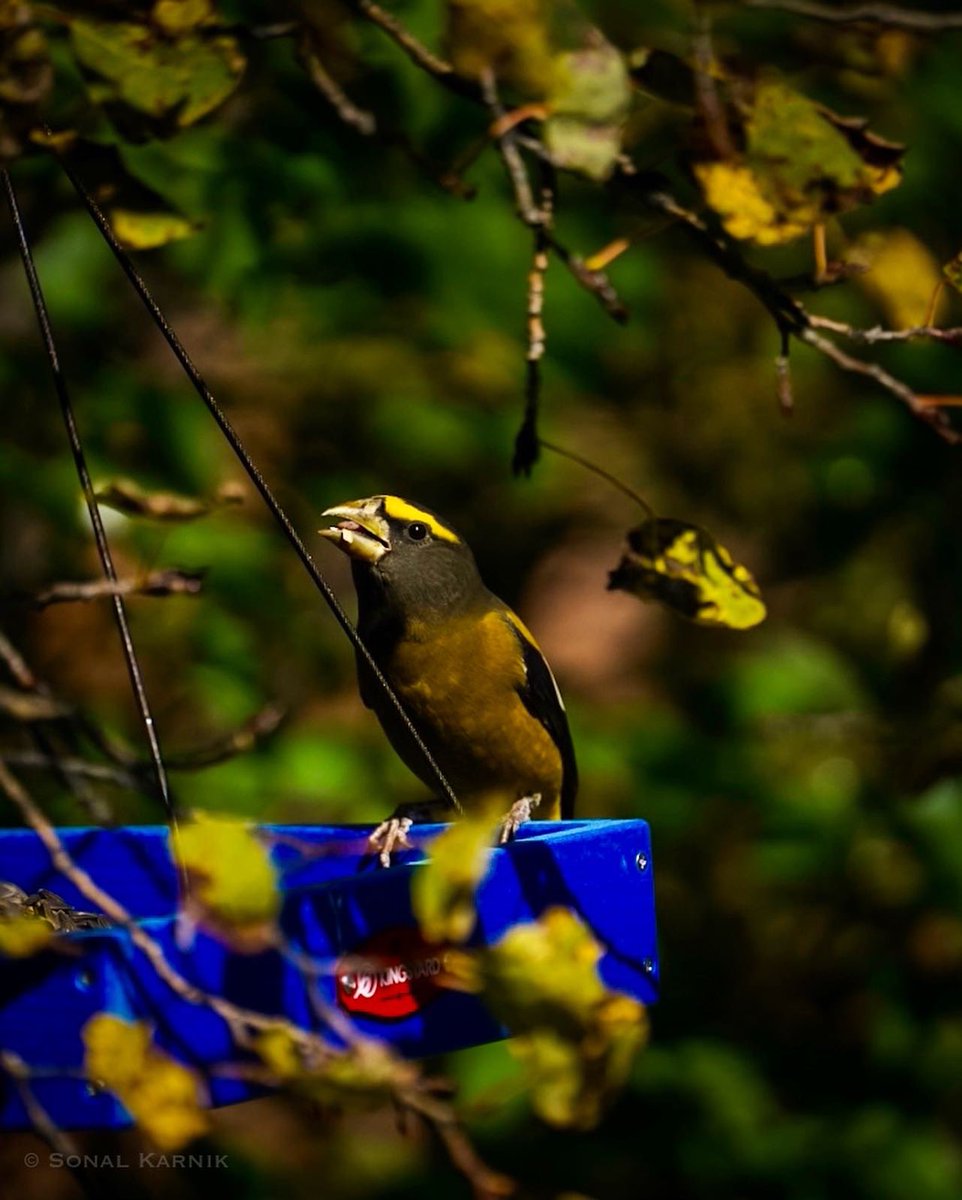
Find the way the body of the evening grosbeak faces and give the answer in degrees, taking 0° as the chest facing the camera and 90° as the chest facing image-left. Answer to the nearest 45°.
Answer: approximately 45°
